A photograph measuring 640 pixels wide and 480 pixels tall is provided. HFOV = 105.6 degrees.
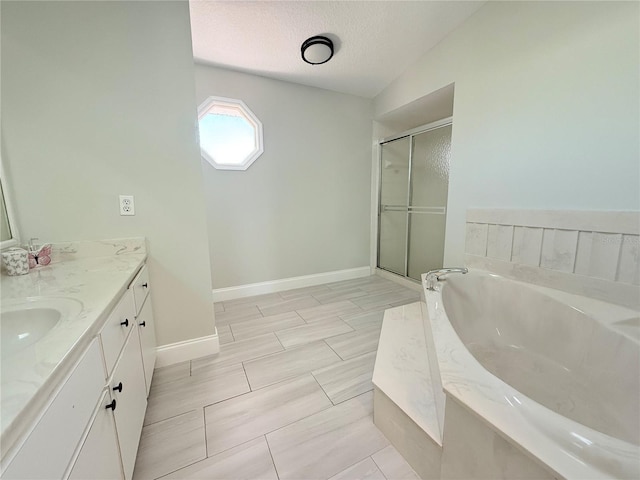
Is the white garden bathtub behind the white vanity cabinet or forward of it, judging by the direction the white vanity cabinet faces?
forward

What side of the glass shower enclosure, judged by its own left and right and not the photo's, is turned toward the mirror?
front

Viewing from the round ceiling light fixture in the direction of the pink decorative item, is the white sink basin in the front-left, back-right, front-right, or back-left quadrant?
front-left

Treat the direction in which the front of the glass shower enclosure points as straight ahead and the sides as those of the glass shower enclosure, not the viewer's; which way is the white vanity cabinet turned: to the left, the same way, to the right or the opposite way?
the opposite way

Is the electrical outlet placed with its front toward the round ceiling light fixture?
no

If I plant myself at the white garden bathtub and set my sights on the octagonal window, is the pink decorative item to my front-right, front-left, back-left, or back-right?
front-left

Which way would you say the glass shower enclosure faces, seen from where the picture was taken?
facing the viewer and to the left of the viewer

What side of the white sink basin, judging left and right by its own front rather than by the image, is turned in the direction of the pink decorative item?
left

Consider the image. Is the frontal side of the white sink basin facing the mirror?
no

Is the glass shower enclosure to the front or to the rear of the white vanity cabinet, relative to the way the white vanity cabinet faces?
to the front

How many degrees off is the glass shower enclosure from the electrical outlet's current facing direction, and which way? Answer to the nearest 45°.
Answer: approximately 90° to its left

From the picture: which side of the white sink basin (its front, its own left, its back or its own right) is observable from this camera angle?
right

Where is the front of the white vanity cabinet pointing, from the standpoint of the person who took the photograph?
facing to the right of the viewer
